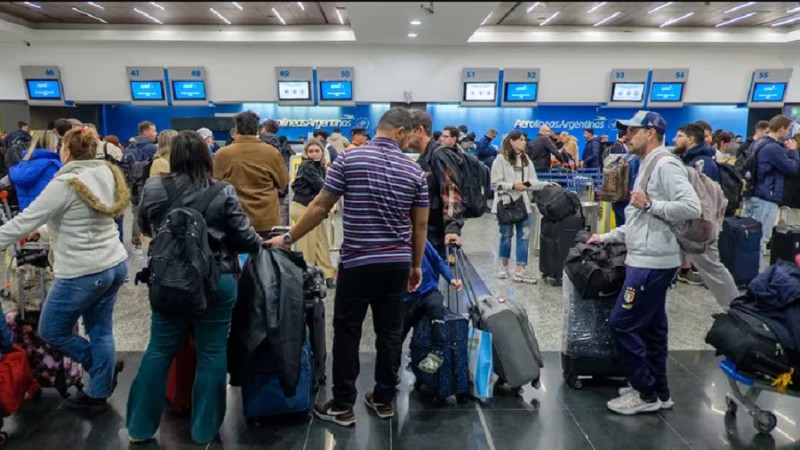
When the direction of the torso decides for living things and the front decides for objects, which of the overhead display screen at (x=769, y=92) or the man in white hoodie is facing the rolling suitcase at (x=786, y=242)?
the overhead display screen

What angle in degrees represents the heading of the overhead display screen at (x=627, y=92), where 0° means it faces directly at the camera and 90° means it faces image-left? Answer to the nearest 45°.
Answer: approximately 0°

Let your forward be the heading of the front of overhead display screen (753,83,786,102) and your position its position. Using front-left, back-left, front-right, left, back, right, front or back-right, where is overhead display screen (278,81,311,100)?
front-right

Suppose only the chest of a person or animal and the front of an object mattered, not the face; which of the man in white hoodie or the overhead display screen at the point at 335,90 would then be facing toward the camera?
the overhead display screen

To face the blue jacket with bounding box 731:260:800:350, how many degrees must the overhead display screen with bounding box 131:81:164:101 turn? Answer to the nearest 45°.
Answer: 0° — it already faces it

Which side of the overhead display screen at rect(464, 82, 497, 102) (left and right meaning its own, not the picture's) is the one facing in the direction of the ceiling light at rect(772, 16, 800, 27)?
left

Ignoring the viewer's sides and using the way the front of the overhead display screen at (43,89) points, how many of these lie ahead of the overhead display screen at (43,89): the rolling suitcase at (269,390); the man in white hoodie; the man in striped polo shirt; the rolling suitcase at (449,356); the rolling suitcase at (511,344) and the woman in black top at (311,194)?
6

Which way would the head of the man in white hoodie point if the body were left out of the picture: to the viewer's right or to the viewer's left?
to the viewer's left

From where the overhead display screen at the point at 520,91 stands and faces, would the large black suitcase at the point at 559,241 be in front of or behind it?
in front

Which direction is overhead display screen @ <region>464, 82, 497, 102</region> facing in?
toward the camera

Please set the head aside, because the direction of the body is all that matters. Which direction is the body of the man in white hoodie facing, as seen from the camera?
to the viewer's left

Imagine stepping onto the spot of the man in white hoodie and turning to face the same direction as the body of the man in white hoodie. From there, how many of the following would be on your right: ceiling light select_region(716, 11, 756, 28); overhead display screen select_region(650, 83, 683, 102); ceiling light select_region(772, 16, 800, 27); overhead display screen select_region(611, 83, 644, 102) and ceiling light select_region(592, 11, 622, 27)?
5

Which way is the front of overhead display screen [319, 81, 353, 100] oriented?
toward the camera

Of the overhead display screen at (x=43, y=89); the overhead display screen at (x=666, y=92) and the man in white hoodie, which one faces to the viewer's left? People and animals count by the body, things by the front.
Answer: the man in white hoodie

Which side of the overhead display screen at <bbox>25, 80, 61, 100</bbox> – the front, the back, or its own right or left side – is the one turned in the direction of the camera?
front

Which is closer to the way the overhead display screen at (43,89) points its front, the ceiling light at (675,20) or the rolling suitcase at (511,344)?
the rolling suitcase

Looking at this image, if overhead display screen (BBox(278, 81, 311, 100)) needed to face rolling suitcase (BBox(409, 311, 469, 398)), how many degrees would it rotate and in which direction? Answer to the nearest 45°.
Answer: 0° — it already faces it

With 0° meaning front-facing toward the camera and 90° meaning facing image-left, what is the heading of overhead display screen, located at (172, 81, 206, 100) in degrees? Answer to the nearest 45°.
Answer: approximately 0°

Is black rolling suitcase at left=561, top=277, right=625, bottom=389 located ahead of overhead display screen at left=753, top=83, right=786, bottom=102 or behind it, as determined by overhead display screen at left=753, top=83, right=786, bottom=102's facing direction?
ahead
